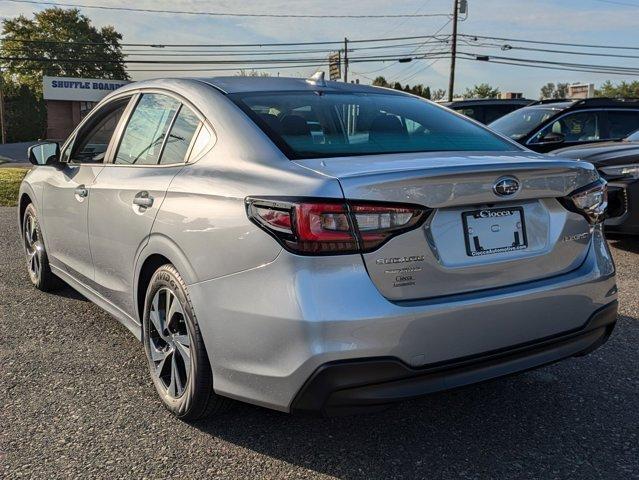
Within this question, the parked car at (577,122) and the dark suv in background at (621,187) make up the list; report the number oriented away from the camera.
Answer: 0

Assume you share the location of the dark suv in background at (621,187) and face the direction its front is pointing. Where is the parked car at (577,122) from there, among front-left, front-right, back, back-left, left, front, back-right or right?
back-right

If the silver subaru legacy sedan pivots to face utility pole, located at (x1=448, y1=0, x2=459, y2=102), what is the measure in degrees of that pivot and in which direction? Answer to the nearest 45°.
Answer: approximately 45° to its right

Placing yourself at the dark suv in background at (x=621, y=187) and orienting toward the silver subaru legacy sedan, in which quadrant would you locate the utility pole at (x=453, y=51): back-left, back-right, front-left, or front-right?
back-right

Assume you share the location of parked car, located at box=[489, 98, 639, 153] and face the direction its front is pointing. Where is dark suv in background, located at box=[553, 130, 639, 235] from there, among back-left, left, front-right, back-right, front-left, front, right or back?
front-left

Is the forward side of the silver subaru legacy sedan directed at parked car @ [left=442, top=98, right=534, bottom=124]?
no

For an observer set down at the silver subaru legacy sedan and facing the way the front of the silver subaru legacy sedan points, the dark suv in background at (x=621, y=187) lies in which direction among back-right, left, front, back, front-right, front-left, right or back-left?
right

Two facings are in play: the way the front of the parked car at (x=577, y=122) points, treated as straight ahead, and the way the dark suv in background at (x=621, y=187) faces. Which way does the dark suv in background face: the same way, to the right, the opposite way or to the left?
the same way

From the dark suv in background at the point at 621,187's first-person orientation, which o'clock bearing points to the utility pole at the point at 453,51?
The utility pole is roughly at 4 o'clock from the dark suv in background.

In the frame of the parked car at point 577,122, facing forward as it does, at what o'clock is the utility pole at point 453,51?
The utility pole is roughly at 4 o'clock from the parked car.

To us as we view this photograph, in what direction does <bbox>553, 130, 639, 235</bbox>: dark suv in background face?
facing the viewer and to the left of the viewer

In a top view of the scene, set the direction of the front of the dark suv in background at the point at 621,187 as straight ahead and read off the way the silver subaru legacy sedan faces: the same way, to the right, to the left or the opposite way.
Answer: to the right

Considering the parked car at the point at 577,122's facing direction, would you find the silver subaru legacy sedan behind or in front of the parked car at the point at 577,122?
in front

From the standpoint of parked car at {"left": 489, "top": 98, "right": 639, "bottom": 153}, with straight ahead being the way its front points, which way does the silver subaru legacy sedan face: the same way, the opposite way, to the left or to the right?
to the right

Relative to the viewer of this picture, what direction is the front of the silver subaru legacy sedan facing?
facing away from the viewer and to the left of the viewer

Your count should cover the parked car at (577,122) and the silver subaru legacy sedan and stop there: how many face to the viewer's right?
0

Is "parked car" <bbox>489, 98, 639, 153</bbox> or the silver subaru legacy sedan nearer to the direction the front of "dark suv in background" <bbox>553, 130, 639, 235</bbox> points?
the silver subaru legacy sedan

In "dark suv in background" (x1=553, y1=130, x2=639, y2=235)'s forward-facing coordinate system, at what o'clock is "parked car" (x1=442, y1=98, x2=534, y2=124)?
The parked car is roughly at 4 o'clock from the dark suv in background.
